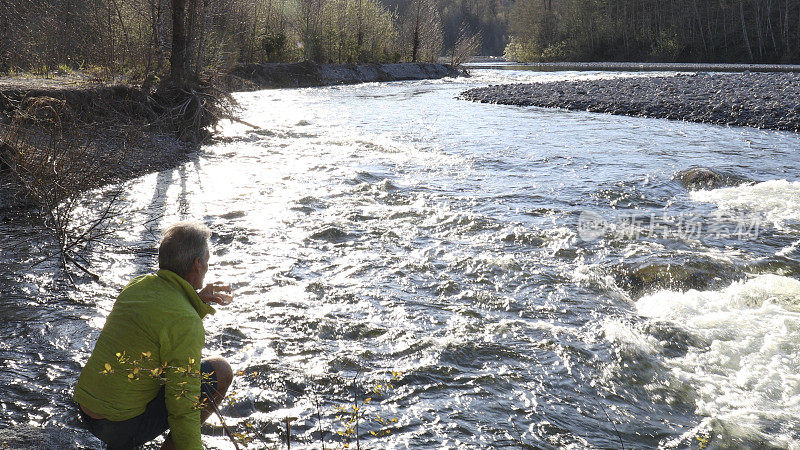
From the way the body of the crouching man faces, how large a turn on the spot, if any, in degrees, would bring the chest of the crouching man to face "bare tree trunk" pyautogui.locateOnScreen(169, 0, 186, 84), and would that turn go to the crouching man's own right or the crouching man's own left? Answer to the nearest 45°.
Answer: approximately 45° to the crouching man's own left

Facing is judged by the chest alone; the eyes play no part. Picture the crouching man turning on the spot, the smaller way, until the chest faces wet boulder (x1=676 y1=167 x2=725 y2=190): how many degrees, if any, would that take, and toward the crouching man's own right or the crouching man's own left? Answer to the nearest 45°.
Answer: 0° — they already face it

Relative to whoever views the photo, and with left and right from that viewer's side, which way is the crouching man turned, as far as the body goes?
facing away from the viewer and to the right of the viewer

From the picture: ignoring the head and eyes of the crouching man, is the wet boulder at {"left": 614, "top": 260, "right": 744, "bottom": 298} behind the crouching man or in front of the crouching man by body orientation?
in front

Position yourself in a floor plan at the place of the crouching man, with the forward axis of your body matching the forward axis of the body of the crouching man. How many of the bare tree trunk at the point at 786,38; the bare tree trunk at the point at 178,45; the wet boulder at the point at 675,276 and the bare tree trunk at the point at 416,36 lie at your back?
0

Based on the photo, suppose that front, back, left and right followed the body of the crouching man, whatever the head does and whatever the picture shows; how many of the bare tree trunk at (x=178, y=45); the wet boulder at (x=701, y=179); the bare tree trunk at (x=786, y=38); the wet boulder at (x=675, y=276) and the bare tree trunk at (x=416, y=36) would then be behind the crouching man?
0

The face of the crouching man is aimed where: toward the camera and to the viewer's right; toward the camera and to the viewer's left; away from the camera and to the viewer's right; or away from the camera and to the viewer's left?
away from the camera and to the viewer's right

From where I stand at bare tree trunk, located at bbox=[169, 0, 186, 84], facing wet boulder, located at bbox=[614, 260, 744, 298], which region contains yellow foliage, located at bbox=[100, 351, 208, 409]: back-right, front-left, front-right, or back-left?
front-right

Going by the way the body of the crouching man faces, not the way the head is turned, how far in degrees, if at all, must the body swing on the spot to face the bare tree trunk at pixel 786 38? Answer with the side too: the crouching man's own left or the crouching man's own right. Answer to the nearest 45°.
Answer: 0° — they already face it
